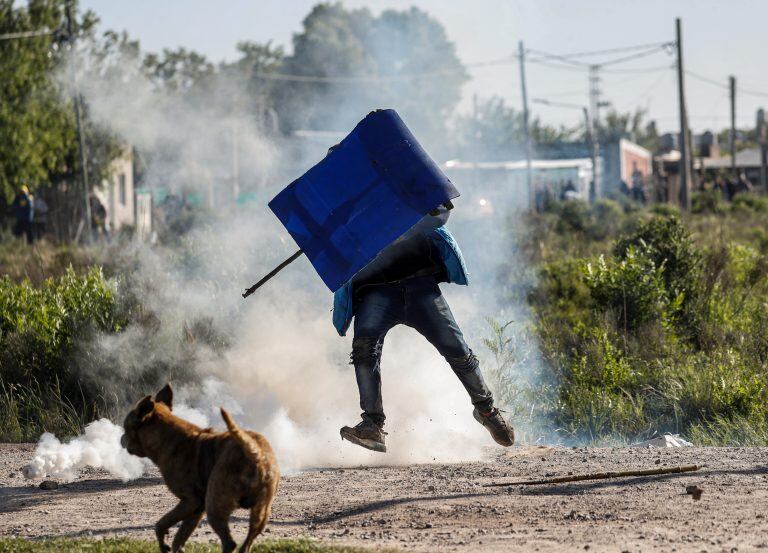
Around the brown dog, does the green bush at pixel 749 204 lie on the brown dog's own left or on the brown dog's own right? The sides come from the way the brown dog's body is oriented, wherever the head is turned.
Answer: on the brown dog's own right

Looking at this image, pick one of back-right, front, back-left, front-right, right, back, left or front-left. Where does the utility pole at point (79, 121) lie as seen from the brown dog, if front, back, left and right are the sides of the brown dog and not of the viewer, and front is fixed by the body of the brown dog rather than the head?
front-right

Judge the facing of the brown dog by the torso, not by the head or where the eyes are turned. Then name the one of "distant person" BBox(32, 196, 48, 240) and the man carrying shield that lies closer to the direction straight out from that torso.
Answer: the distant person

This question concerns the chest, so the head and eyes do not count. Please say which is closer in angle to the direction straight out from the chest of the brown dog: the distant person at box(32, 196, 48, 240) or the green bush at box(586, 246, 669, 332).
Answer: the distant person

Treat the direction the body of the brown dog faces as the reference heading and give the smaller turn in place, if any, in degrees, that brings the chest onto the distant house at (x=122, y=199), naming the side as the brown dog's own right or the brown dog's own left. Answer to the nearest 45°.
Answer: approximately 45° to the brown dog's own right

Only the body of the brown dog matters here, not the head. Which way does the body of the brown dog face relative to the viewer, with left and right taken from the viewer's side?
facing away from the viewer and to the left of the viewer

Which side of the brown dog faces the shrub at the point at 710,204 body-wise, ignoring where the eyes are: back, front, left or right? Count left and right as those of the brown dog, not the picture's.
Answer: right

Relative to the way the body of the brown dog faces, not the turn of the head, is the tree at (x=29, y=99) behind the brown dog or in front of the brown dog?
in front

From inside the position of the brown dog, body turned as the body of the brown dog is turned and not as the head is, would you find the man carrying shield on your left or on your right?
on your right

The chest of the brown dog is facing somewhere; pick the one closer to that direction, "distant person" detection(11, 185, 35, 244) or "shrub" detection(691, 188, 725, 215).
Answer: the distant person

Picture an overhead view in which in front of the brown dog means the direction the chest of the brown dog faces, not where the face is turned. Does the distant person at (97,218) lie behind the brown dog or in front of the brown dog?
in front

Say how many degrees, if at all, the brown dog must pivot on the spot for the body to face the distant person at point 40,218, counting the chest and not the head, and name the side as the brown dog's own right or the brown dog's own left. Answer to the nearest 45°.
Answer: approximately 45° to the brown dog's own right

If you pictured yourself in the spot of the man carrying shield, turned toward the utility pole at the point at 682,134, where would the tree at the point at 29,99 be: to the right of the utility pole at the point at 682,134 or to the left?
left
